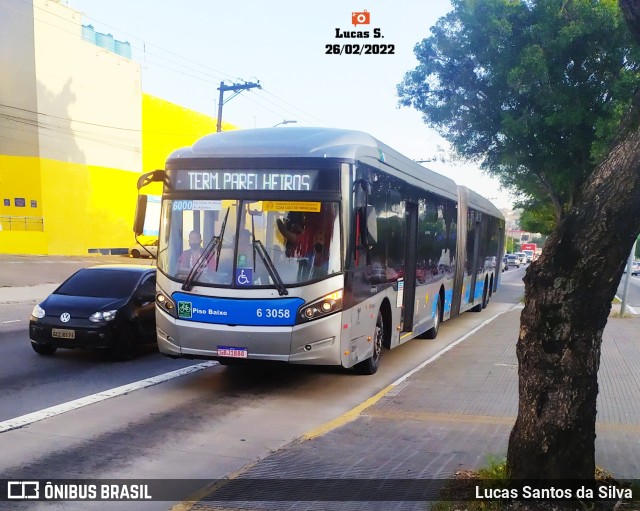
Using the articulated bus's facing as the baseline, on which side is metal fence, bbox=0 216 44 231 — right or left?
on its right

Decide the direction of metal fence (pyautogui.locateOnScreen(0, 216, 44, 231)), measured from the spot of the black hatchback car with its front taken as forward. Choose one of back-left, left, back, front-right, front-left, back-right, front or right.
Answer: back-right

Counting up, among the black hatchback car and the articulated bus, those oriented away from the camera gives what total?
0

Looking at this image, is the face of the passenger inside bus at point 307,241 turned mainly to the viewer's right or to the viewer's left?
to the viewer's left

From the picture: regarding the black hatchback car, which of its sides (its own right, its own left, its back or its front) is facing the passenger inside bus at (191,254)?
left

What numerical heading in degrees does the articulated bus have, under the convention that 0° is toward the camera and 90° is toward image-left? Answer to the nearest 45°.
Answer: approximately 45°

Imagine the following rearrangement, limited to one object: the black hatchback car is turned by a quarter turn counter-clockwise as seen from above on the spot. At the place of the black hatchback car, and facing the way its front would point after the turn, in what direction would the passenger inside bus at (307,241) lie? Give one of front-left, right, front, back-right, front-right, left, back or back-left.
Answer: front

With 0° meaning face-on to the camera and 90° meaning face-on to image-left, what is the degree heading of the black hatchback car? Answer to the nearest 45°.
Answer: approximately 45°
